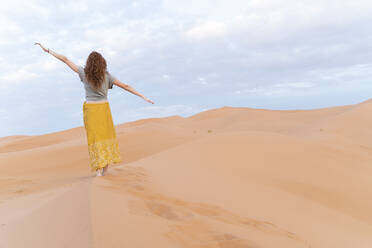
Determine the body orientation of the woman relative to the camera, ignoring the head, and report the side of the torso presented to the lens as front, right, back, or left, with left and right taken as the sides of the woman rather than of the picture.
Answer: back

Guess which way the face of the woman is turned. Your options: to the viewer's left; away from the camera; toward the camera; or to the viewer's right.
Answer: away from the camera
